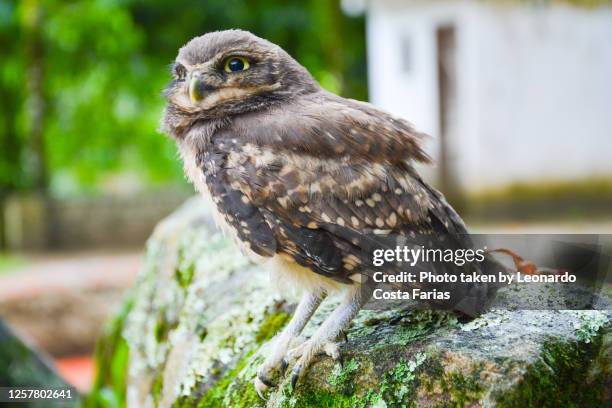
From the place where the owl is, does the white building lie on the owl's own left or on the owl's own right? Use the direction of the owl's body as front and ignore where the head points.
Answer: on the owl's own right

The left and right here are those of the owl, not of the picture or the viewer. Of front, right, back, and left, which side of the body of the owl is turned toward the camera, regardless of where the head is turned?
left
